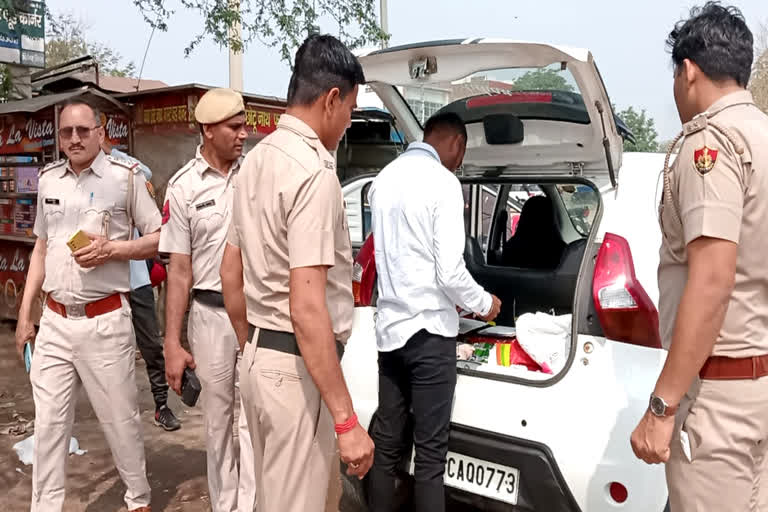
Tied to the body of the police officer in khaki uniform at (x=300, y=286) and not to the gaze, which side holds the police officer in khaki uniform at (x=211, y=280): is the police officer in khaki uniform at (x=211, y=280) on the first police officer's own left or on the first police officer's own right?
on the first police officer's own left

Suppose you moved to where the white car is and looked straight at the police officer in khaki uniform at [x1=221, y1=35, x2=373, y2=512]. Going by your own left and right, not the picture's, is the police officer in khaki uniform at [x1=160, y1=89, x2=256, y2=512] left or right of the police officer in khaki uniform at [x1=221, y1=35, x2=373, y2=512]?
right

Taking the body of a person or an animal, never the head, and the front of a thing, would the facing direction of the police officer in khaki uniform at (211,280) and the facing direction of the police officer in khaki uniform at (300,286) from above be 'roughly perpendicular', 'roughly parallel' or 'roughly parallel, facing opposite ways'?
roughly perpendicular

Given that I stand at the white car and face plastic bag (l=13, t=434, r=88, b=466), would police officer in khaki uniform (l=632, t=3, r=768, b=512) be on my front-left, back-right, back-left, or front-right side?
front-left

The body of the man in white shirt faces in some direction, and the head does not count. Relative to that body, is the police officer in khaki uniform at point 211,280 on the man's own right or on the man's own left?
on the man's own left

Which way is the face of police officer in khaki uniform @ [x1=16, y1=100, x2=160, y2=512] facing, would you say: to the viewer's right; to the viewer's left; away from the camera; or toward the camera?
toward the camera

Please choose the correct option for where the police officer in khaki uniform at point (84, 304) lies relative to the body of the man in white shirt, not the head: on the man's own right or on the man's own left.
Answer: on the man's own left

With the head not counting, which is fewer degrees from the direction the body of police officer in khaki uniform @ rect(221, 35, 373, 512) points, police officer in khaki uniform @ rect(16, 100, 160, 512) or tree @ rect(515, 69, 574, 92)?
the tree

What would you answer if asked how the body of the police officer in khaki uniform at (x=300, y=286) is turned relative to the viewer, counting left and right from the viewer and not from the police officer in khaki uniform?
facing away from the viewer and to the right of the viewer

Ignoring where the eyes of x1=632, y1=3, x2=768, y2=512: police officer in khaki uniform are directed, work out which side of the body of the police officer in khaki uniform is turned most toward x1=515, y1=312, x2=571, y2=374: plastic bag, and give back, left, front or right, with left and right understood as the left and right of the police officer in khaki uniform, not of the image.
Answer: front

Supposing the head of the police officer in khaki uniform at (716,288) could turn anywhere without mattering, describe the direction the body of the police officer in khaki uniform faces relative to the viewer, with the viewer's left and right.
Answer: facing away from the viewer and to the left of the viewer

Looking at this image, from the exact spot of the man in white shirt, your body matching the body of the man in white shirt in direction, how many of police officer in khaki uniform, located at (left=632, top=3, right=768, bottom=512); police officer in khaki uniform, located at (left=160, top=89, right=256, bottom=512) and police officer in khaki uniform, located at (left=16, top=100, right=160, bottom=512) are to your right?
1

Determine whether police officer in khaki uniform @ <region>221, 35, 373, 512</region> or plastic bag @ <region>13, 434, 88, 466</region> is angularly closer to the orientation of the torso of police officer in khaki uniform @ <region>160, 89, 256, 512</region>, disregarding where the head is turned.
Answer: the police officer in khaki uniform

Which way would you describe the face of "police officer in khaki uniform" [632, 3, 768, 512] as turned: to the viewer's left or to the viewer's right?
to the viewer's left

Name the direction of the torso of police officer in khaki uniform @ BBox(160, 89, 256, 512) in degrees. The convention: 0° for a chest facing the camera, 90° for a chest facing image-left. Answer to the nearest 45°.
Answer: approximately 315°

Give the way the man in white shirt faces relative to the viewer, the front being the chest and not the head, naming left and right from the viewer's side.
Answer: facing away from the viewer and to the right of the viewer
